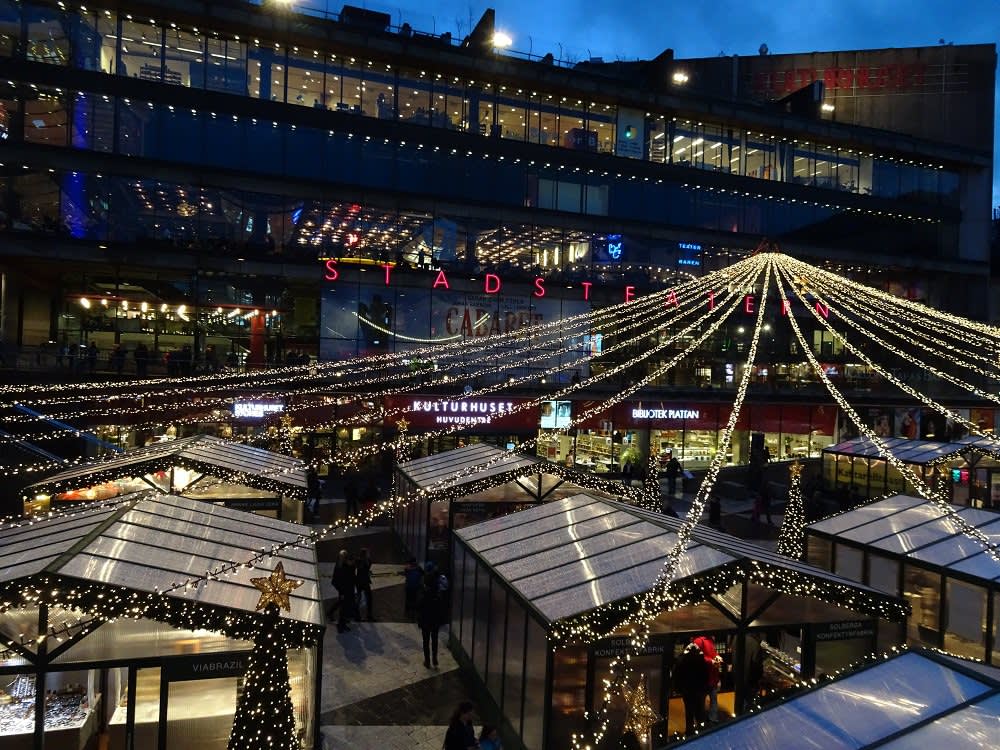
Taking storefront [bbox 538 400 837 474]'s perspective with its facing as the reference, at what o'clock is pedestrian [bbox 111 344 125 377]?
The pedestrian is roughly at 2 o'clock from the storefront.

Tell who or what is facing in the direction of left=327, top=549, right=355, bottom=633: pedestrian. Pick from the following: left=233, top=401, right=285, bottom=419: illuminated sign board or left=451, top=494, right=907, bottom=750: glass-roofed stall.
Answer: the illuminated sign board

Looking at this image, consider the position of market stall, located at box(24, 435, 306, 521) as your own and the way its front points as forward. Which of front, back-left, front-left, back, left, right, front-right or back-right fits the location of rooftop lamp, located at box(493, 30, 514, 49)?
back-left

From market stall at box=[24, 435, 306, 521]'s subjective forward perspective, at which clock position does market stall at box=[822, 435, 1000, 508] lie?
market stall at box=[822, 435, 1000, 508] is roughly at 9 o'clock from market stall at box=[24, 435, 306, 521].

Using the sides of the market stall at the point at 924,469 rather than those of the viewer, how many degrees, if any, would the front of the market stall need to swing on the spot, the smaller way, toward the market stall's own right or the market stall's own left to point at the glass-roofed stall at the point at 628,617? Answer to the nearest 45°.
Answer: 0° — it already faces it

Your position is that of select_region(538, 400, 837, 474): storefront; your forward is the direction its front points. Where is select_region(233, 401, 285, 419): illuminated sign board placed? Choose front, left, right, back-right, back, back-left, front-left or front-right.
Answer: front-right

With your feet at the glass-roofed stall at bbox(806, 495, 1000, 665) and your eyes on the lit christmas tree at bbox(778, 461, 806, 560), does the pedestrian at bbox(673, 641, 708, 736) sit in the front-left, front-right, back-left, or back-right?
back-left

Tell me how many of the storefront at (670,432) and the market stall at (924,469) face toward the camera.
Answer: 2
